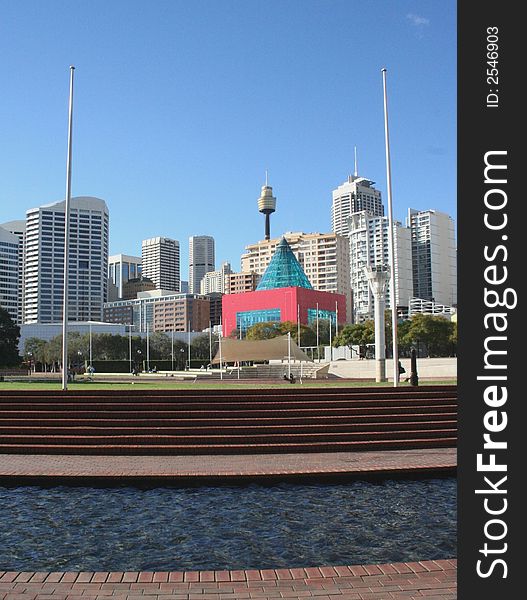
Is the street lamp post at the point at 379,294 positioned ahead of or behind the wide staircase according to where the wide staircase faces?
behind

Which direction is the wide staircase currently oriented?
toward the camera

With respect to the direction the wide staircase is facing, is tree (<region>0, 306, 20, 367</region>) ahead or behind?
behind
